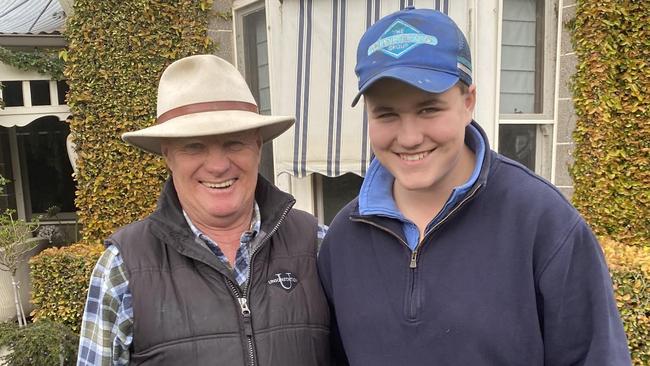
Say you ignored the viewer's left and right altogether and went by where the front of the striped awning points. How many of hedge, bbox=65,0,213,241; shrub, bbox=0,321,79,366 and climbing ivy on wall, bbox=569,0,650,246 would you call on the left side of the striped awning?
1

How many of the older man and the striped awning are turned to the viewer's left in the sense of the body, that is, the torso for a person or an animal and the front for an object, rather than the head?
0

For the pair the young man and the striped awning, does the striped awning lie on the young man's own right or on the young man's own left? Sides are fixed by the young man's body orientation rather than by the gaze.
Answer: on the young man's own right

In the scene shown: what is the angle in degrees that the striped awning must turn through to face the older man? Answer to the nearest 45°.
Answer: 0° — it already faces them

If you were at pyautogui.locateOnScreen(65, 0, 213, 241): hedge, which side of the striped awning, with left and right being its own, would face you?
right

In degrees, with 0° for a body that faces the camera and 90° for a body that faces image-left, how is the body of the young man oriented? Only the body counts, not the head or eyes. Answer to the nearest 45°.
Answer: approximately 45°

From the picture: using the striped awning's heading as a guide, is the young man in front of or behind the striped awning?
in front

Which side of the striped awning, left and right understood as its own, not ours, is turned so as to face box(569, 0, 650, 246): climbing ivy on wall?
left

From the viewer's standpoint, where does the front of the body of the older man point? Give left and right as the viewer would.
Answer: facing the viewer and to the right of the viewer
